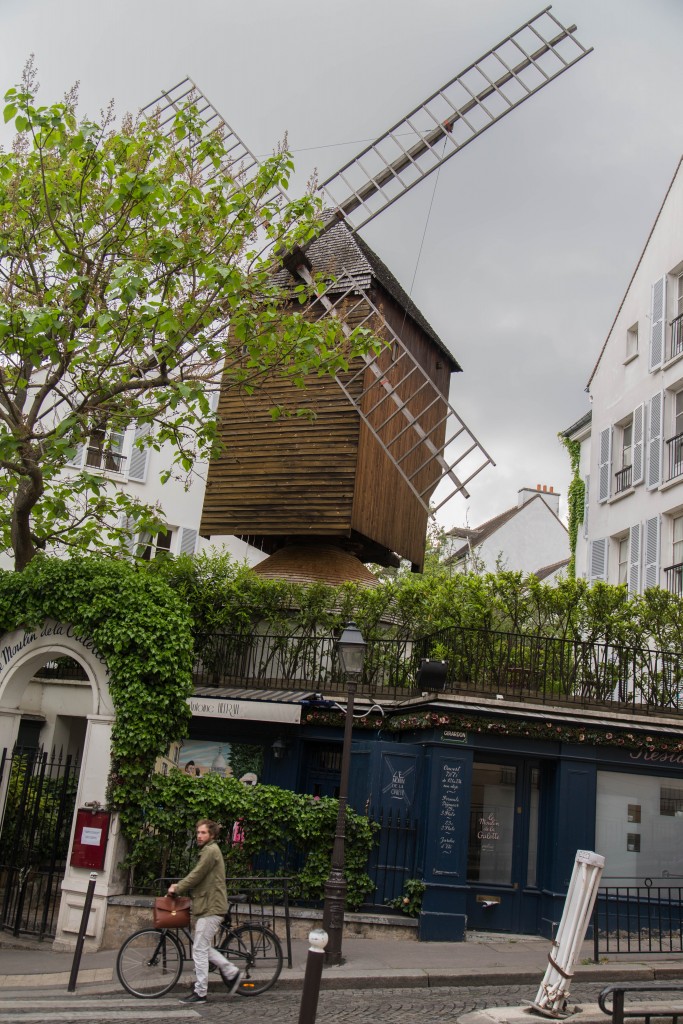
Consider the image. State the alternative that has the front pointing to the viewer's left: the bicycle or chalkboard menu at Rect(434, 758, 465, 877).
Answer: the bicycle

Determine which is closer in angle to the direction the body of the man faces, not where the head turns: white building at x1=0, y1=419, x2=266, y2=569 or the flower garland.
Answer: the white building

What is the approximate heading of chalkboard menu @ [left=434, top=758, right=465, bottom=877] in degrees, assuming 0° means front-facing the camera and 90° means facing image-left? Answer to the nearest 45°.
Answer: approximately 0°

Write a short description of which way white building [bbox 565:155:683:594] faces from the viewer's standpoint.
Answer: facing the viewer and to the left of the viewer

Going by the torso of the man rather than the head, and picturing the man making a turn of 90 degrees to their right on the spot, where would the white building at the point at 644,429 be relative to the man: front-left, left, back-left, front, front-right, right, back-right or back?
front-right

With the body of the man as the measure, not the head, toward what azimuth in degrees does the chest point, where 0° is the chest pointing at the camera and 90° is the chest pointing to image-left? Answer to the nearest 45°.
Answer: approximately 90°

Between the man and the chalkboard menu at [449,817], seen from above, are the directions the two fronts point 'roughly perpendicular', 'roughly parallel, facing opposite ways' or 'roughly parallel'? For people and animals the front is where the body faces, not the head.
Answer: roughly perpendicular

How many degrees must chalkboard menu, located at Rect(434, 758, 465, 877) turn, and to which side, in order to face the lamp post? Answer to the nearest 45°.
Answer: approximately 45° to its right

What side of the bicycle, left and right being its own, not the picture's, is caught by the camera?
left

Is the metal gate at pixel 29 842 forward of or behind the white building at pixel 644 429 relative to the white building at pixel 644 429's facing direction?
forward
